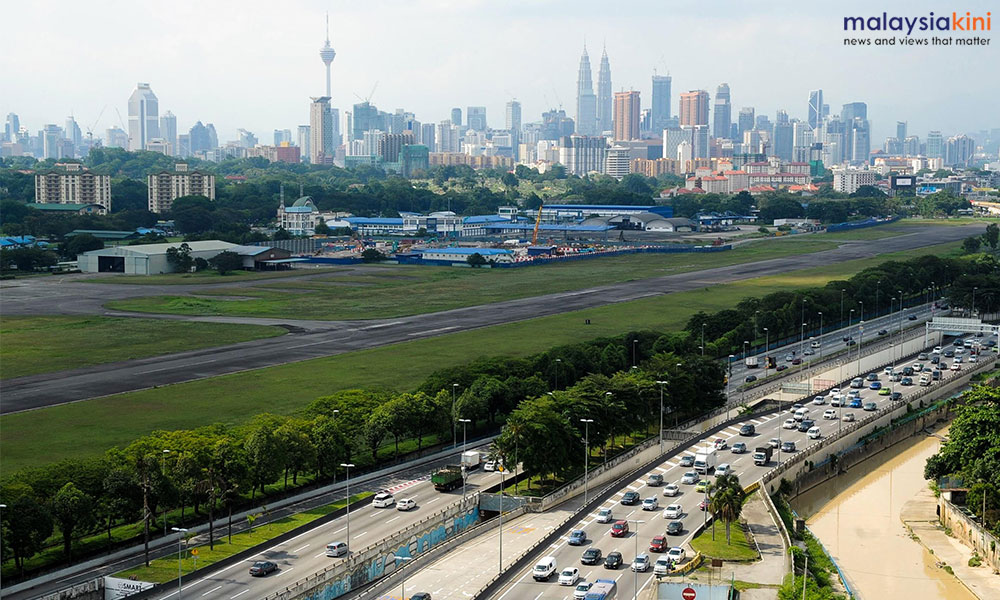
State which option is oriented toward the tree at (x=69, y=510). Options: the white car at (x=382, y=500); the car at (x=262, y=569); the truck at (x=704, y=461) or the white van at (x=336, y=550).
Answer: the truck

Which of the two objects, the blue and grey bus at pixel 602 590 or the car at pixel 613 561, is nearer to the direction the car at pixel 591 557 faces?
the blue and grey bus

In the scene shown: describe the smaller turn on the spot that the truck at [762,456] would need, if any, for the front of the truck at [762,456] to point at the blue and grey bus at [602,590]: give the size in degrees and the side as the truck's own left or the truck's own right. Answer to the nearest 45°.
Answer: approximately 45° to the truck's own left

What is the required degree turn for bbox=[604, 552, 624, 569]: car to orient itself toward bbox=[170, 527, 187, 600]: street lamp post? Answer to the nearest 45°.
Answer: approximately 45° to its right

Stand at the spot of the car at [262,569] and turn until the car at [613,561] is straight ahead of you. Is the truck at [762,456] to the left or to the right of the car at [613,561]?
left

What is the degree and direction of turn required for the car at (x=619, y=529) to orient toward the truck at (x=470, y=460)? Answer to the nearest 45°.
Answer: approximately 90° to its right

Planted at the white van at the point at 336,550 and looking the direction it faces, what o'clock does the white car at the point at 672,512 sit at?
The white car is roughly at 1 o'clock from the white van.

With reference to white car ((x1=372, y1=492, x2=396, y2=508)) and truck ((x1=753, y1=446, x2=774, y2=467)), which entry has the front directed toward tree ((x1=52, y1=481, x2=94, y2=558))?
the truck

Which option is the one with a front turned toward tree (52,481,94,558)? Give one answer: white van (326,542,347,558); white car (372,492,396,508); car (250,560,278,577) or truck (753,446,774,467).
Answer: the truck

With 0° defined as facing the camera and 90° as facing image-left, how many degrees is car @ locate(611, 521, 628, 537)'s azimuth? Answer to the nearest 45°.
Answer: approximately 45°
